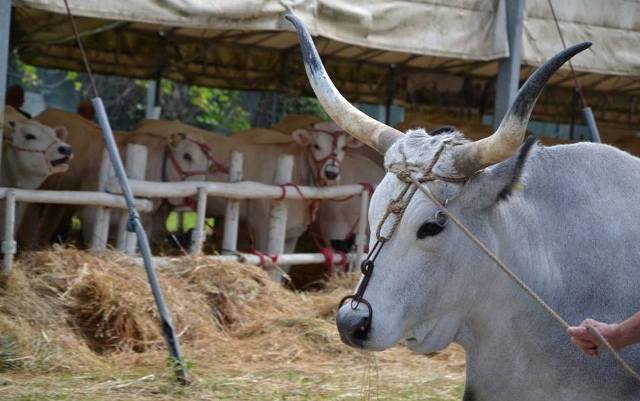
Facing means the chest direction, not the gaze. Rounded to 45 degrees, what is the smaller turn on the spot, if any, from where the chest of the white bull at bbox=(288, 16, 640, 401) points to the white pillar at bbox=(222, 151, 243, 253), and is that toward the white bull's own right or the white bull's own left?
approximately 90° to the white bull's own right

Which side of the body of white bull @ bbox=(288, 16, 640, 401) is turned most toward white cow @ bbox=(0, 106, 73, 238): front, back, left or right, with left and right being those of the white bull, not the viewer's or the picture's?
right

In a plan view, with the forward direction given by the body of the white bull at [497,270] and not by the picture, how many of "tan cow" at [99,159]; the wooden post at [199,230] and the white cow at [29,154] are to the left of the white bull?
0

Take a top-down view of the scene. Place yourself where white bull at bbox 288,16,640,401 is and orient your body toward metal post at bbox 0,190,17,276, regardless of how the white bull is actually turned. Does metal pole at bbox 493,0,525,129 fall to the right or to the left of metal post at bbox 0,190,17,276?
right

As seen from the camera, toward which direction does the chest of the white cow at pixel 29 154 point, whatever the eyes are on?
to the viewer's right

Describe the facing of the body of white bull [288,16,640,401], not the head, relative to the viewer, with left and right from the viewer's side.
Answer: facing the viewer and to the left of the viewer

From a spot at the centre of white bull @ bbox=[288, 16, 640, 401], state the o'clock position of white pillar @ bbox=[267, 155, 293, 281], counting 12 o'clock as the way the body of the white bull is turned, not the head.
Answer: The white pillar is roughly at 4 o'clock from the white bull.
